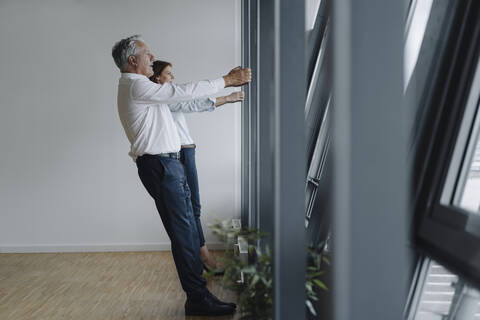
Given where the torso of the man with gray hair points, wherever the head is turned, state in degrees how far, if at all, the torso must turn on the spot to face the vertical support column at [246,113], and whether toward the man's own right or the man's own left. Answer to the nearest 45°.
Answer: approximately 45° to the man's own left

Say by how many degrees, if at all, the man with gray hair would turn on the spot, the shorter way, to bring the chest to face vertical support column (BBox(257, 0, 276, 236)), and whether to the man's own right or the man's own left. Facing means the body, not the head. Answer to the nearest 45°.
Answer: approximately 45° to the man's own right

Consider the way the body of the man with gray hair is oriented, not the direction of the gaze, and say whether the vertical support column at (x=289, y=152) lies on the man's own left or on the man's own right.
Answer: on the man's own right

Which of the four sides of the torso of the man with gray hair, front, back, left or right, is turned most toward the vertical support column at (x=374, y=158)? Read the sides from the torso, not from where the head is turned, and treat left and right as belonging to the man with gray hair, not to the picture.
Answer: right

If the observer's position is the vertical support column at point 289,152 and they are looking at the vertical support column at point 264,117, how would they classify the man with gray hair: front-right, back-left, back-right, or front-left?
front-left

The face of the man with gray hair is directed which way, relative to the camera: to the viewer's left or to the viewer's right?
to the viewer's right

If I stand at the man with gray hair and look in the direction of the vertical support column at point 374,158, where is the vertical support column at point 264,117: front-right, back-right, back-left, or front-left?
front-left

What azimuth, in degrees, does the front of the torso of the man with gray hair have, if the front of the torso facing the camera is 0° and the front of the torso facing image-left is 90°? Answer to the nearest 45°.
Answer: approximately 270°
